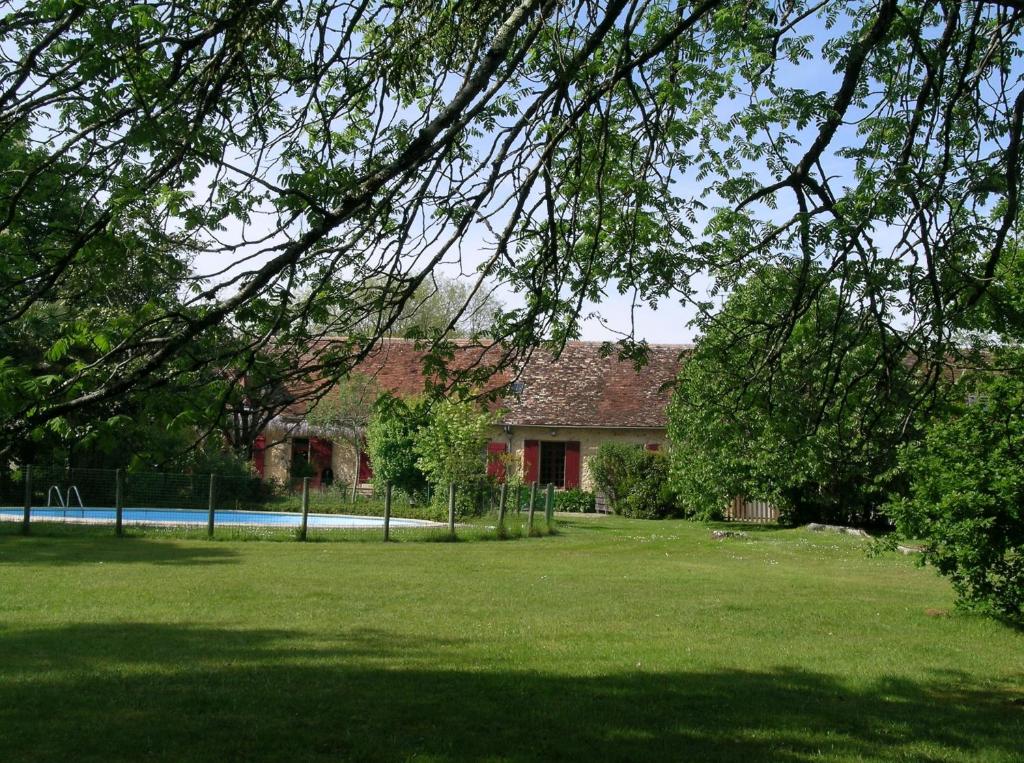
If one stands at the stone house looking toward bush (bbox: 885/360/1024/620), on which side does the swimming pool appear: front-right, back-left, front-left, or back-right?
front-right

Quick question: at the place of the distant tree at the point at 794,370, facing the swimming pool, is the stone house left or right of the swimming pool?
right

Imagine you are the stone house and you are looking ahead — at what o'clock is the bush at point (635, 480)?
The bush is roughly at 11 o'clock from the stone house.

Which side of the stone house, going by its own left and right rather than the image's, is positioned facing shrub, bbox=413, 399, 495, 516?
front

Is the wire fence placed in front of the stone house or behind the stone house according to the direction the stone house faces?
in front

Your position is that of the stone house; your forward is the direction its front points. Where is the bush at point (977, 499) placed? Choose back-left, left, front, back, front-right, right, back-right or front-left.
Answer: front

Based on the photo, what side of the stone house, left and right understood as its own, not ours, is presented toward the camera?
front

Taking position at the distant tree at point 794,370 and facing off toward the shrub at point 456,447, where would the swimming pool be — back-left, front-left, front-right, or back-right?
front-left

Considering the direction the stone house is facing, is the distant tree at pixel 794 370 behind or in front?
in front
